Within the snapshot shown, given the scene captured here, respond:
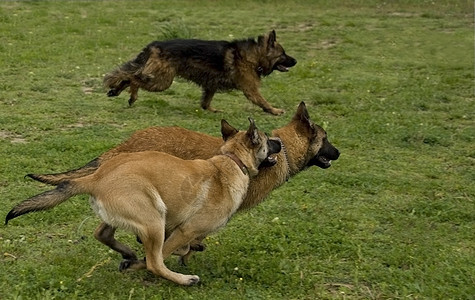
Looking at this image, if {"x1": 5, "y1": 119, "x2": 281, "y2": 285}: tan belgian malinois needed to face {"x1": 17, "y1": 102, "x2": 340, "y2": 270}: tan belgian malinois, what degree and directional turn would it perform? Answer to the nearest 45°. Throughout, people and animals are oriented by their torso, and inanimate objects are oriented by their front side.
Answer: approximately 45° to its left

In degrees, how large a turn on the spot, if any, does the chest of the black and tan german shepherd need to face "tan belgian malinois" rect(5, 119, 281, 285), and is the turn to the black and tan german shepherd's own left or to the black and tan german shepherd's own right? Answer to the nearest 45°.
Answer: approximately 90° to the black and tan german shepherd's own right

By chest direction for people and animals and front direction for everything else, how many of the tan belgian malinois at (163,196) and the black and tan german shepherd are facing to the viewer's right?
2

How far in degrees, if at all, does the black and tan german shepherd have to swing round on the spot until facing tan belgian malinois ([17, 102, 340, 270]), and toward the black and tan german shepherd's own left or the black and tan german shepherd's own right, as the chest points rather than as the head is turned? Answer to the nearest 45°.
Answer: approximately 90° to the black and tan german shepherd's own right

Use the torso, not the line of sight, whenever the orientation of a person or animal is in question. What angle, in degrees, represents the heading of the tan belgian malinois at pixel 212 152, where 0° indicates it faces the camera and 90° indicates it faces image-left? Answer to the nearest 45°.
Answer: approximately 270°

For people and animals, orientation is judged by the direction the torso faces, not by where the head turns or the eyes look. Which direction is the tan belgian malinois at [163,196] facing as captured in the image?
to the viewer's right

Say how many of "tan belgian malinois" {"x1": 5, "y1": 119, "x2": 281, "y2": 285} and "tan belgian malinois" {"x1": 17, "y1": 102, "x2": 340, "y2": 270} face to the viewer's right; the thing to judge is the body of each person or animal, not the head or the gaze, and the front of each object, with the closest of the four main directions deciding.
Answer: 2

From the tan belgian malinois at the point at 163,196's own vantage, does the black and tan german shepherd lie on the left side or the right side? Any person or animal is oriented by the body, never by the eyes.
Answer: on its left

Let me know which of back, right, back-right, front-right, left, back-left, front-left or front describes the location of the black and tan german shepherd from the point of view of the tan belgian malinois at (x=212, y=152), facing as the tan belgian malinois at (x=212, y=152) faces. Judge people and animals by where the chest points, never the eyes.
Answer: left

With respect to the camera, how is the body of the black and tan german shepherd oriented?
to the viewer's right
